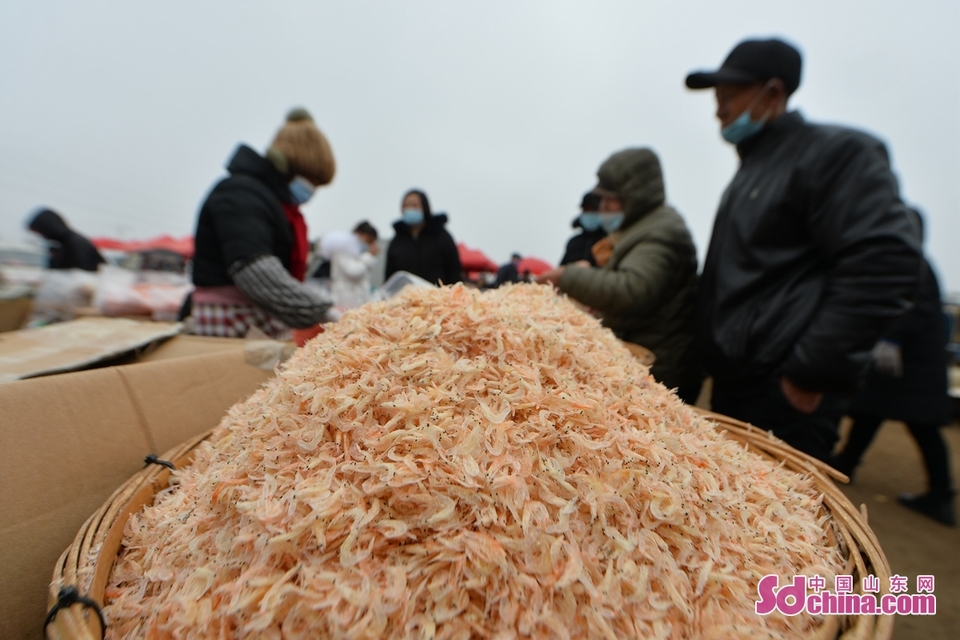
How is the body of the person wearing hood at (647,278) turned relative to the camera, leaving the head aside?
to the viewer's left

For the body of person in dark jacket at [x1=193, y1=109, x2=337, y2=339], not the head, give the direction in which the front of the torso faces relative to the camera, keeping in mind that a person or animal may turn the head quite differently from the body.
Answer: to the viewer's right

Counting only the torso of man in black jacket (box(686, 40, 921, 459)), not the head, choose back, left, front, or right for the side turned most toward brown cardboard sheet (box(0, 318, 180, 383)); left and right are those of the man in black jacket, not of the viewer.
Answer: front

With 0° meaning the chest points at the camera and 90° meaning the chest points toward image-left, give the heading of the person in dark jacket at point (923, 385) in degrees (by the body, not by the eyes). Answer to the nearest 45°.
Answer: approximately 90°

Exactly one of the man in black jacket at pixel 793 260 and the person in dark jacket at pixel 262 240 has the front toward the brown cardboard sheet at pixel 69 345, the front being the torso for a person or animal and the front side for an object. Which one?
the man in black jacket

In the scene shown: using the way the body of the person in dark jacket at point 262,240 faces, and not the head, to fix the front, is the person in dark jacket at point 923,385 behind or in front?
in front

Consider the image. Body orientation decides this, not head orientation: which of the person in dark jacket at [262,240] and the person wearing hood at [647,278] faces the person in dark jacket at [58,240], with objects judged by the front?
the person wearing hood

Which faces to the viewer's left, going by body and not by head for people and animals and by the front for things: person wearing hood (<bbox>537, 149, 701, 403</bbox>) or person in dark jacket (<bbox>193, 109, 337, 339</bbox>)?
the person wearing hood

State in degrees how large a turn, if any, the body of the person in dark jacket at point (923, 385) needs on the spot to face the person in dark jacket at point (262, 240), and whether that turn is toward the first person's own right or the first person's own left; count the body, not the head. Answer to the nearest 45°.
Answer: approximately 45° to the first person's own left

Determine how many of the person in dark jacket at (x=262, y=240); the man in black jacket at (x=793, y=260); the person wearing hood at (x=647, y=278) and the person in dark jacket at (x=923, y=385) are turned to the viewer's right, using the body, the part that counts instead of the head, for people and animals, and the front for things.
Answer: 1

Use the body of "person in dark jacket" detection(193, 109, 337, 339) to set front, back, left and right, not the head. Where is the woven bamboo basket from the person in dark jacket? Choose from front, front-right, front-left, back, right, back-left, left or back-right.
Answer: right

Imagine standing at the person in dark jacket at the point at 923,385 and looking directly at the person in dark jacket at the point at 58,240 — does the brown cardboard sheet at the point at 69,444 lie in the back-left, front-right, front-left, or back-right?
front-left

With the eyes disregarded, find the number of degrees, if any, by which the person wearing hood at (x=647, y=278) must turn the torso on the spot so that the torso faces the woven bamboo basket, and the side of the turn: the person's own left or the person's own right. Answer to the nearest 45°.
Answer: approximately 45° to the person's own left

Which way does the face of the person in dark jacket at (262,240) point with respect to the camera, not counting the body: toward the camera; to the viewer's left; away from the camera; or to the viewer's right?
to the viewer's right
